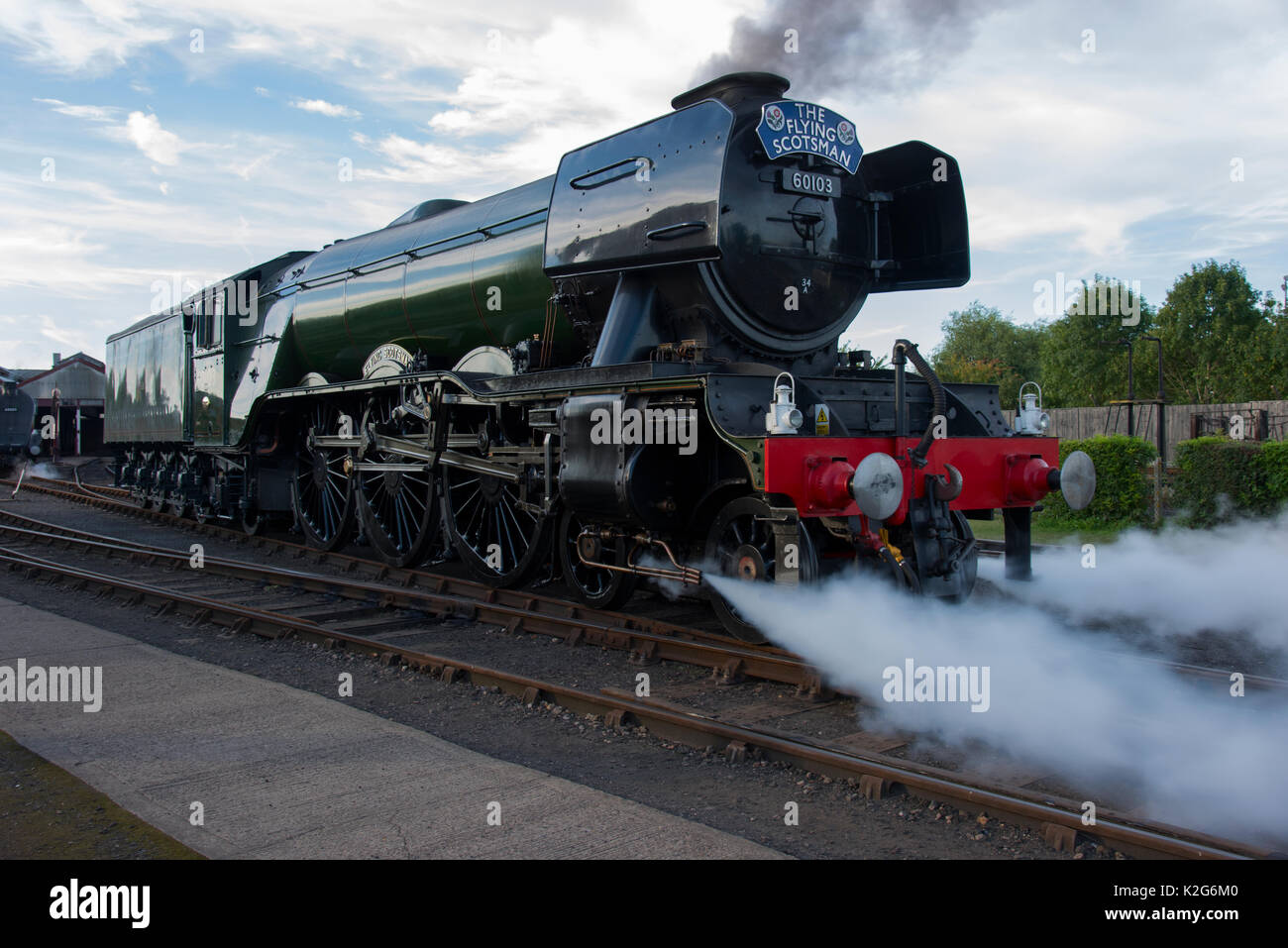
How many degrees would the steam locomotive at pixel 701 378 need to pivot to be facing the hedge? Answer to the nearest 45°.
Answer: approximately 90° to its left

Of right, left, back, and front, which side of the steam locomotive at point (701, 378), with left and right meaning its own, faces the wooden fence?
left

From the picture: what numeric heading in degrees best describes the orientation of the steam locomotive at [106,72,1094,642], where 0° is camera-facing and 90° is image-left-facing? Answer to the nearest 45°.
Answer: approximately 315°

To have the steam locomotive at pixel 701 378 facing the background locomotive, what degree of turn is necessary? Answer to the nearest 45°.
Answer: approximately 180°
